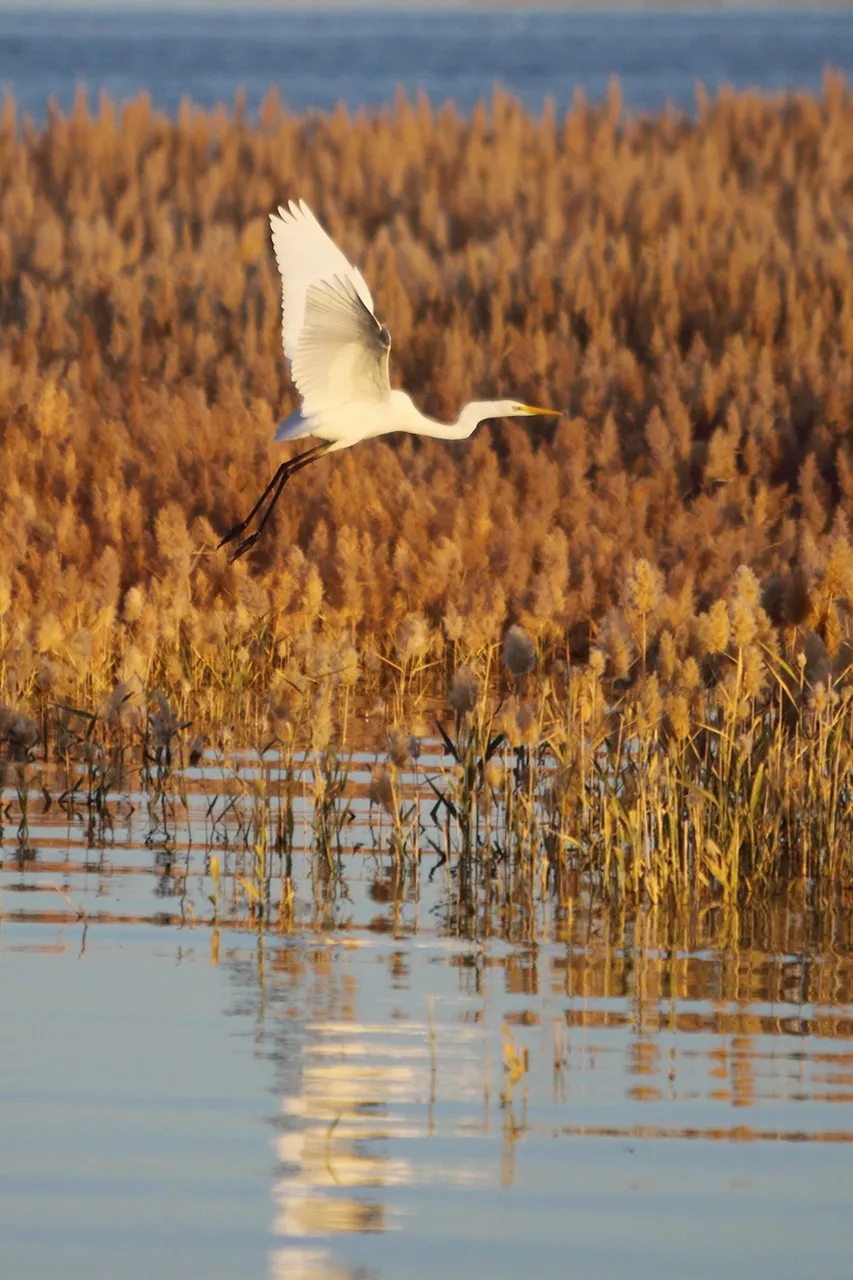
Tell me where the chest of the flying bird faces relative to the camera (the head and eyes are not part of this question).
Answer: to the viewer's right
